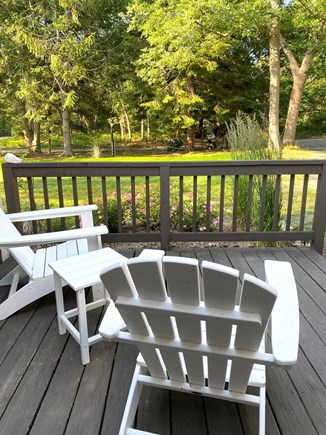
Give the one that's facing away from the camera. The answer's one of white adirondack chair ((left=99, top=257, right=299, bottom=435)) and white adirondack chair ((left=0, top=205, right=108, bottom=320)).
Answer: white adirondack chair ((left=99, top=257, right=299, bottom=435))

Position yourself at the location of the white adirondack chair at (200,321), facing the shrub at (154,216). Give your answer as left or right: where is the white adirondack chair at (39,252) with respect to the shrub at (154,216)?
left

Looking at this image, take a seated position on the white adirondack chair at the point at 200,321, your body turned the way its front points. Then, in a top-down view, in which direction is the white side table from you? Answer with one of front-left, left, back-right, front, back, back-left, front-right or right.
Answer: front-left

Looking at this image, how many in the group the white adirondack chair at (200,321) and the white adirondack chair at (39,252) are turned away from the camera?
1

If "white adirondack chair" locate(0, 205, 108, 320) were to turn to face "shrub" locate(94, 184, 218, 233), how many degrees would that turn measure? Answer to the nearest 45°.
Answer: approximately 45° to its left

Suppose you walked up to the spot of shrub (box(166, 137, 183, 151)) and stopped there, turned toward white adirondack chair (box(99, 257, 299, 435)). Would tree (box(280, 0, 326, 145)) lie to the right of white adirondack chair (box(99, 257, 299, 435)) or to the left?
left

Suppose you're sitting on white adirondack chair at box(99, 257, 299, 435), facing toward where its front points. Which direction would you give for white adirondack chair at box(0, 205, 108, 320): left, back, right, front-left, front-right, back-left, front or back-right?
front-left

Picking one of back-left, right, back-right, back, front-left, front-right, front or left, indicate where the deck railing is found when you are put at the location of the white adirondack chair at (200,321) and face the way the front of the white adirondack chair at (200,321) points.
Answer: front

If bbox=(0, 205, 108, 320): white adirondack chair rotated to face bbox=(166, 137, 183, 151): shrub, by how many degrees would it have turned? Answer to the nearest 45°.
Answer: approximately 45° to its left

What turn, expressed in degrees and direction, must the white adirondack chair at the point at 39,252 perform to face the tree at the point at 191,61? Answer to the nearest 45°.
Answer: approximately 45° to its left

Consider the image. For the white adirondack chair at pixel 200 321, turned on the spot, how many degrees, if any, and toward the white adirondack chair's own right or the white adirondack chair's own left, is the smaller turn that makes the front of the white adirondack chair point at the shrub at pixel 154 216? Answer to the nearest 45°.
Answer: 0° — it already faces it

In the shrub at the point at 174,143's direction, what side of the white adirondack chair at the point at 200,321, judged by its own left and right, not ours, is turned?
front

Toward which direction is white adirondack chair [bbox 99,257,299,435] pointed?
away from the camera

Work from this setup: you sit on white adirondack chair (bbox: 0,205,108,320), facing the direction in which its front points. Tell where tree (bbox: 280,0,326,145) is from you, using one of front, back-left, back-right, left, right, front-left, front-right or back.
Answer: front-left

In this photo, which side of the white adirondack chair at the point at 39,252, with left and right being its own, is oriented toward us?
right

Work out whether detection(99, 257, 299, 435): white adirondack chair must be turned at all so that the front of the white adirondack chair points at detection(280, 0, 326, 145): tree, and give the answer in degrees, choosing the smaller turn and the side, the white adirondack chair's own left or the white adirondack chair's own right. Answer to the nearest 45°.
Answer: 0° — it already faces it
